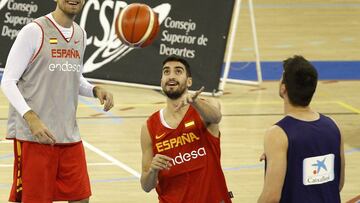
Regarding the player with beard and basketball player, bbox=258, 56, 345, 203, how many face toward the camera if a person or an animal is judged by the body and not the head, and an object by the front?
1

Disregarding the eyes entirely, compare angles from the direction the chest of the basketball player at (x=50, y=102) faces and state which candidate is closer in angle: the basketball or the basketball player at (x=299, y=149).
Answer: the basketball player

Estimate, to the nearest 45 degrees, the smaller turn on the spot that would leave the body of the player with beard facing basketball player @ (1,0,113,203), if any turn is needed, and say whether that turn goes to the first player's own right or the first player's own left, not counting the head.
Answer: approximately 90° to the first player's own right

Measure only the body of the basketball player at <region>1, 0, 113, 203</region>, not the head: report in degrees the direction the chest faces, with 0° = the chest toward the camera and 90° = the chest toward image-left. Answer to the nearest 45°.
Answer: approximately 315°

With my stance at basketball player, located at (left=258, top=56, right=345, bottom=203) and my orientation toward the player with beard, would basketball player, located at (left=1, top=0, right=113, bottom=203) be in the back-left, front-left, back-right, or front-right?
front-left

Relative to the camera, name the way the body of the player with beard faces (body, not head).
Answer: toward the camera

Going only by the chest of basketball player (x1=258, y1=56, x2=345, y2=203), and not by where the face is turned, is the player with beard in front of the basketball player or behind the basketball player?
in front

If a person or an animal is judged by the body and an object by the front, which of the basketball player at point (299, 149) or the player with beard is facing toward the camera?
the player with beard

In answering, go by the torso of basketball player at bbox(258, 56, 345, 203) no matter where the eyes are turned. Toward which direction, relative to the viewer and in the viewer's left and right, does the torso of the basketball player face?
facing away from the viewer and to the left of the viewer

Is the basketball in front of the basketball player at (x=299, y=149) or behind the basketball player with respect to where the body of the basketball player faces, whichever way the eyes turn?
in front

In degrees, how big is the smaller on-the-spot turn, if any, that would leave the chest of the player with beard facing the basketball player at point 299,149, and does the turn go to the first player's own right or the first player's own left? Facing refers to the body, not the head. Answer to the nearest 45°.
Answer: approximately 45° to the first player's own left
